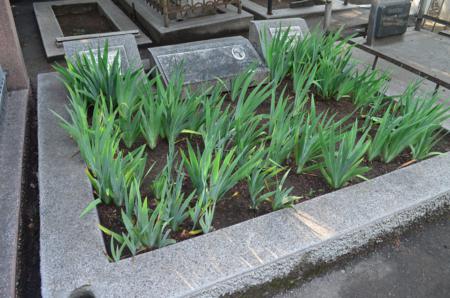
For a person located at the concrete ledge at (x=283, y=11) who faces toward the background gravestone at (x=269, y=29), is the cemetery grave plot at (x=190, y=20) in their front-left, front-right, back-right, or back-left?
front-right

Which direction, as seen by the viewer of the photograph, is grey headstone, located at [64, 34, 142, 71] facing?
facing the viewer

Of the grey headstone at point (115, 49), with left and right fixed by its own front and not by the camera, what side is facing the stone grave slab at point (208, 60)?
left

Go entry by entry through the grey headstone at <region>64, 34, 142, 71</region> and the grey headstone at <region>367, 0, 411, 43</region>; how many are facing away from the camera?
0

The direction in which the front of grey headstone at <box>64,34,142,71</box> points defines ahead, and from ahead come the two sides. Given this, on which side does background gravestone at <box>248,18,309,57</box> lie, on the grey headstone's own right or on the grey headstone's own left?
on the grey headstone's own left

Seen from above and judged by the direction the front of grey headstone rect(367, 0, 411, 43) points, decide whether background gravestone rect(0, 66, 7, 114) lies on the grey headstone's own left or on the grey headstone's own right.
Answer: on the grey headstone's own right

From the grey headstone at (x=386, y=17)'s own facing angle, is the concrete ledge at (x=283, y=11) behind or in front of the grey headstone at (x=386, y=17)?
behind

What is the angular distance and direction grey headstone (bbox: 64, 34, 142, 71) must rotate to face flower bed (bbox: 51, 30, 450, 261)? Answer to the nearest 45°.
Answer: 0° — it already faces it

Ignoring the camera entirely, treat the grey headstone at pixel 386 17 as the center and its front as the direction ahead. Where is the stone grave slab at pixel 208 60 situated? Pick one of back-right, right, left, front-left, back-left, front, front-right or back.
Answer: right

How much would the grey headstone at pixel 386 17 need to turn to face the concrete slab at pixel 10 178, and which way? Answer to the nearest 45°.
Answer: approximately 90° to its right

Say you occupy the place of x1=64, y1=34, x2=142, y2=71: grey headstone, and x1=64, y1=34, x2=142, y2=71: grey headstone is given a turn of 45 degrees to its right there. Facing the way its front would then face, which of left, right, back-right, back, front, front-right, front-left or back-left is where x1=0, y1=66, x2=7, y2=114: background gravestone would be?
front-right

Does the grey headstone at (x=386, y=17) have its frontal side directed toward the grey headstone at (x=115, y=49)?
no

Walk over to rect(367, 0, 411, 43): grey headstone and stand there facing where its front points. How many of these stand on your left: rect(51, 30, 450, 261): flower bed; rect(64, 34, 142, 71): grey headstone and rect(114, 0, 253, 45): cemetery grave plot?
0

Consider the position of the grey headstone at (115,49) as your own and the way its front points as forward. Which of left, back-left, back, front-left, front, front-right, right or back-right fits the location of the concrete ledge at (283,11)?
back-left

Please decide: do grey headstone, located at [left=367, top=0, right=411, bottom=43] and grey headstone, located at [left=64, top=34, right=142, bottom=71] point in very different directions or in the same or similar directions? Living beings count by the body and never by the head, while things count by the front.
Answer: same or similar directions
